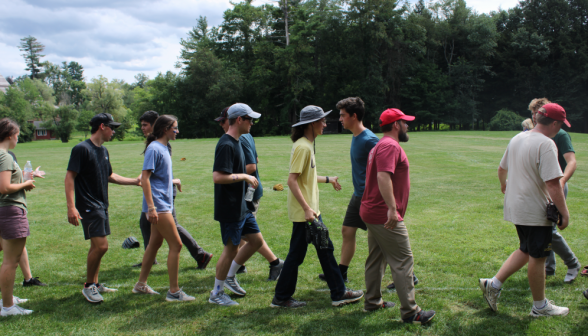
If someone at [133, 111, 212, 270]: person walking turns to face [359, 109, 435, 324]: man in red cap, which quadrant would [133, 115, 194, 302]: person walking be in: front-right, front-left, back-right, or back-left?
front-right

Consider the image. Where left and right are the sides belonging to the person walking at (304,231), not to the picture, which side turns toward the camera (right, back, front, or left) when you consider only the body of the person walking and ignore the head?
right

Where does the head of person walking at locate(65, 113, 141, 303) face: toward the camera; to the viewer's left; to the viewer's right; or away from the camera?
to the viewer's right

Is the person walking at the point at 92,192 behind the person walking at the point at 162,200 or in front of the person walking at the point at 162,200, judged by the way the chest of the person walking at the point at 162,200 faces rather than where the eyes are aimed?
behind

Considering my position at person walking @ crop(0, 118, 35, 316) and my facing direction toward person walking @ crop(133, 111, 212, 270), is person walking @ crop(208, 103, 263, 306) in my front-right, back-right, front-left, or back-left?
front-right

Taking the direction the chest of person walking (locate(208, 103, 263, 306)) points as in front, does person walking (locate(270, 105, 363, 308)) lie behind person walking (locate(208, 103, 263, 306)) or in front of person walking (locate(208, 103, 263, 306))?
in front

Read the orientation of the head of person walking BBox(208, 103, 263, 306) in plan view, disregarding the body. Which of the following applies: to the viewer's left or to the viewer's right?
to the viewer's right

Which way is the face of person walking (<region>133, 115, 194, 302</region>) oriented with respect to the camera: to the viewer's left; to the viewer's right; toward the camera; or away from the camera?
to the viewer's right

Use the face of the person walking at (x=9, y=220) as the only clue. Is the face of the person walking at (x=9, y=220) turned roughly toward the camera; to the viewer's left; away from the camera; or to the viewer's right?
to the viewer's right

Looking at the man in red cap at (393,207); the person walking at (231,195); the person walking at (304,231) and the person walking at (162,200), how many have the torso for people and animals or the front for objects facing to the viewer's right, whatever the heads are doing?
4
